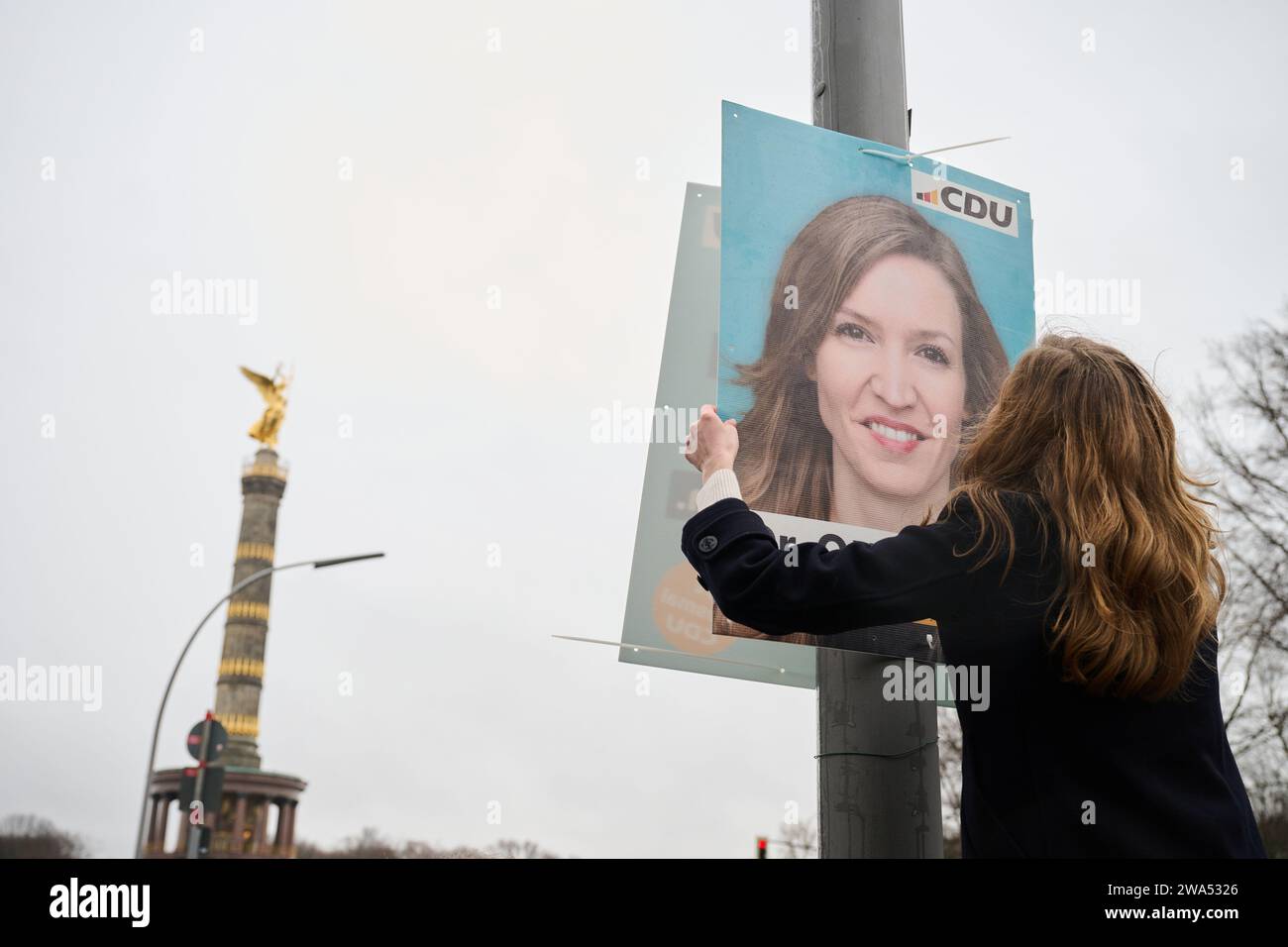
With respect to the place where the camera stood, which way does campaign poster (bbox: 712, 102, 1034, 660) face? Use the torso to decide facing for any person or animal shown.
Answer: facing the viewer and to the right of the viewer

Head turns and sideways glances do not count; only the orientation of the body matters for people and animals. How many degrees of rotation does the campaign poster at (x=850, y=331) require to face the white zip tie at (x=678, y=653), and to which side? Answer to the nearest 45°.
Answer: approximately 90° to its right

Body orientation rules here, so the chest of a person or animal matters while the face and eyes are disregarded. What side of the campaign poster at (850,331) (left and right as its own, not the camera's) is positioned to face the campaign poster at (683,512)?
back
